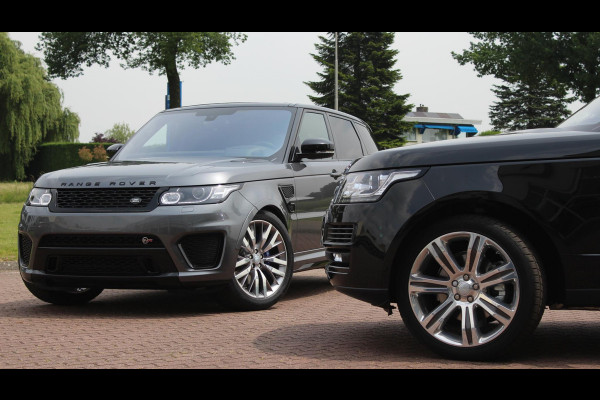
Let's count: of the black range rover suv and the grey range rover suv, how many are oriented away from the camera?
0

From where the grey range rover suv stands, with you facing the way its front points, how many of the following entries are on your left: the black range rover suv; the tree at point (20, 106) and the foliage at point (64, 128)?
1

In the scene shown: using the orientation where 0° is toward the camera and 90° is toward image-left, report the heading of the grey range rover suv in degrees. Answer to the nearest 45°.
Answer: approximately 45°

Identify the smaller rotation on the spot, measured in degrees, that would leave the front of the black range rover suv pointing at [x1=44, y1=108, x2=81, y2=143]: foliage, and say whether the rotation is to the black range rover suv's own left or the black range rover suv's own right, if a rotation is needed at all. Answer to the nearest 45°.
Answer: approximately 45° to the black range rover suv's own right

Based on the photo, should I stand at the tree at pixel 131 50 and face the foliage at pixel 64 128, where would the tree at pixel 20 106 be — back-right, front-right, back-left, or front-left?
front-left

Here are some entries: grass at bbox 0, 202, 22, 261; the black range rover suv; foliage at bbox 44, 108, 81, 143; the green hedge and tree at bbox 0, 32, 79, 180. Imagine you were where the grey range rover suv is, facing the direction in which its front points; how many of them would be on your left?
1

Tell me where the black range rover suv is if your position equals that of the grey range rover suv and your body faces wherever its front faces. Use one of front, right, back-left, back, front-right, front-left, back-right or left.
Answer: left

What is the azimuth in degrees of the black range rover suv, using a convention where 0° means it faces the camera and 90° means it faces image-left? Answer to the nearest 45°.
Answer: approximately 90°
